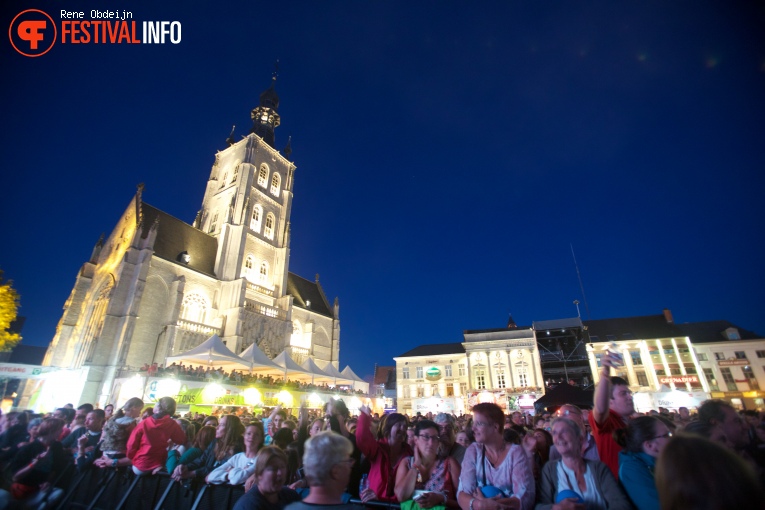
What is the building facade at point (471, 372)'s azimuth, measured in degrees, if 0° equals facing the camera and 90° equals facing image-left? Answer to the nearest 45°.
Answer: approximately 0°

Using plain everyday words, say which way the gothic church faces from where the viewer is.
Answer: facing the viewer and to the right of the viewer

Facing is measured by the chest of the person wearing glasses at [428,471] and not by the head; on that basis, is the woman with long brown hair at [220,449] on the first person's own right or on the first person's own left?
on the first person's own right

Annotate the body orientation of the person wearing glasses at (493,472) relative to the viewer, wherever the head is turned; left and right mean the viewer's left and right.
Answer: facing the viewer and to the left of the viewer

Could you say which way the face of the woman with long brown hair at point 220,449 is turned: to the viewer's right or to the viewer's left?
to the viewer's left

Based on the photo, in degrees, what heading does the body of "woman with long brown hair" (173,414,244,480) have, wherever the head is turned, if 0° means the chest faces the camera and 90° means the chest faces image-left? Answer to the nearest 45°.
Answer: approximately 45°

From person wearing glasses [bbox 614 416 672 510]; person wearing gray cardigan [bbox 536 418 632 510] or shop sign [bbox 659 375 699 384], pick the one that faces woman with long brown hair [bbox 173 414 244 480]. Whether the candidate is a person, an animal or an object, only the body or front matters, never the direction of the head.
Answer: the shop sign

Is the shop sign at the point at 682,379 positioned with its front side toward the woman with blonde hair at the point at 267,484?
yes

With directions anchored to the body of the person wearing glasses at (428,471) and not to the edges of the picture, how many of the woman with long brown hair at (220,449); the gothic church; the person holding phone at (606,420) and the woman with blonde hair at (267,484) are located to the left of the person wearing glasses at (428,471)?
1
